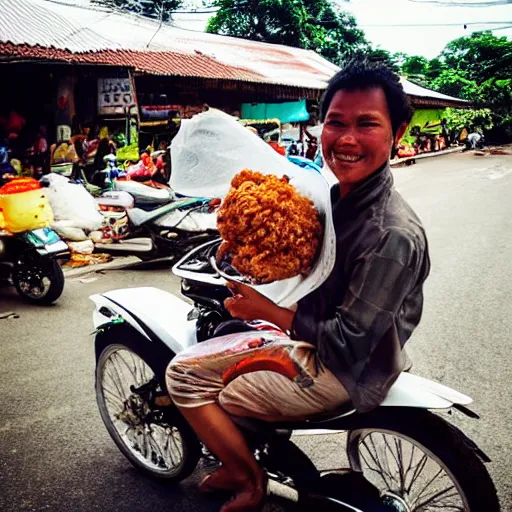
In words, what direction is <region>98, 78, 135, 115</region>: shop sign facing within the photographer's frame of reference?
facing the viewer

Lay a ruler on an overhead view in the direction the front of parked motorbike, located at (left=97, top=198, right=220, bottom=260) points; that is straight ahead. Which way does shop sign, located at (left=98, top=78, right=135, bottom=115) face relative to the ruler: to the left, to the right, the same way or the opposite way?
to the right

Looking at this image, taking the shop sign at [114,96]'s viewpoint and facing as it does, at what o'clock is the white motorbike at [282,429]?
The white motorbike is roughly at 12 o'clock from the shop sign.

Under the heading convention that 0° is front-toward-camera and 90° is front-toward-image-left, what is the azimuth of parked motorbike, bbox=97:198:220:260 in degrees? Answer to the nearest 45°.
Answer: approximately 270°

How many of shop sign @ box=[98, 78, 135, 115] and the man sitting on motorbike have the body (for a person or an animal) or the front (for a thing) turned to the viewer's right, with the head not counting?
0

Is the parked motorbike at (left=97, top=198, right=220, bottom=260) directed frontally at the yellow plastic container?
no

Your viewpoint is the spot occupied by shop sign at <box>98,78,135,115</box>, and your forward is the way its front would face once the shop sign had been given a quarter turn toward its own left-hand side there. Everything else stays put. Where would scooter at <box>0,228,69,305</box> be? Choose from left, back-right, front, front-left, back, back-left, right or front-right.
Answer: right

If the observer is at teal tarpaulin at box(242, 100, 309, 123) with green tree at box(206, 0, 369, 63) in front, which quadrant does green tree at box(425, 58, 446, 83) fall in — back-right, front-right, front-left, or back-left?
front-right

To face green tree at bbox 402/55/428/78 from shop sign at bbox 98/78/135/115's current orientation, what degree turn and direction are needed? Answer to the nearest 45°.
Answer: approximately 135° to its left

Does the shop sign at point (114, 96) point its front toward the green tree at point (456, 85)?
no

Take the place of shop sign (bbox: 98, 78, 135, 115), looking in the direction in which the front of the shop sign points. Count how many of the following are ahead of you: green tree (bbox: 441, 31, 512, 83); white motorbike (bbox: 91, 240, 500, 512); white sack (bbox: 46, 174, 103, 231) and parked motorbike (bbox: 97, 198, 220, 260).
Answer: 3

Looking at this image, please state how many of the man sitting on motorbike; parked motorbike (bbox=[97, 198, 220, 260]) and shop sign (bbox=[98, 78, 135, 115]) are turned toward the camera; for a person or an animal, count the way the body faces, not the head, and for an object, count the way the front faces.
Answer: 1
